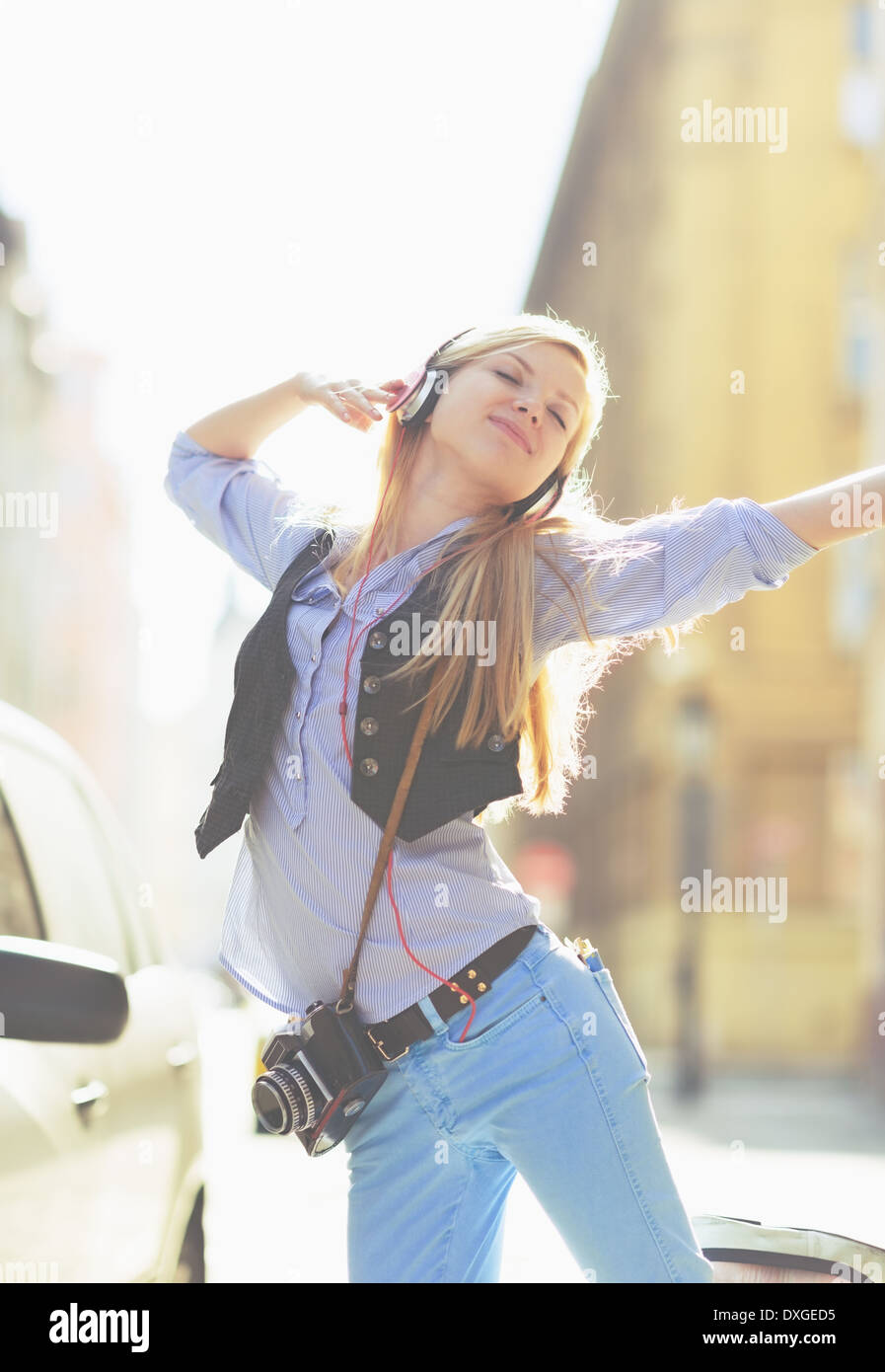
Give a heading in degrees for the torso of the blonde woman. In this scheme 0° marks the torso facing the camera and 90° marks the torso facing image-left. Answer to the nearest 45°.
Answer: approximately 45°

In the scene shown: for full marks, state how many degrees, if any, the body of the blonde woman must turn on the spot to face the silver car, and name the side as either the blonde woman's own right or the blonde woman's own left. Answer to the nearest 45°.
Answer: approximately 90° to the blonde woman's own right

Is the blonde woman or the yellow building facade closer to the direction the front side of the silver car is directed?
the blonde woman

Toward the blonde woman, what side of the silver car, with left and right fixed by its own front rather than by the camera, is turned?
left

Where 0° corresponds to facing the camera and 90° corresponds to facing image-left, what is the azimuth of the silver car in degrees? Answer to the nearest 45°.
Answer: approximately 45°
